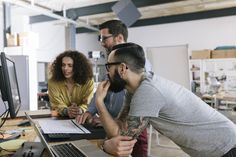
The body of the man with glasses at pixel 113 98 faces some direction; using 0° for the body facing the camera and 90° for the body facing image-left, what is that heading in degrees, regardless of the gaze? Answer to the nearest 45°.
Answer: approximately 45°

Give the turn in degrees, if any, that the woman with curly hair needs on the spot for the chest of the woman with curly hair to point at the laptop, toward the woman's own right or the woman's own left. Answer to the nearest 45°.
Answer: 0° — they already face it

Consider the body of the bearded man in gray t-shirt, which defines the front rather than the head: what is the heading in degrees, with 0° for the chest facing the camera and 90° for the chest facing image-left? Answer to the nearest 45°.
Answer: approximately 90°

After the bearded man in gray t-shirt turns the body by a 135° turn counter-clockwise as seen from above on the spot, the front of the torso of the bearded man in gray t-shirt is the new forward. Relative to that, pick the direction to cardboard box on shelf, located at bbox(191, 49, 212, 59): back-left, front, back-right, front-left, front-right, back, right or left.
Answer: back-left

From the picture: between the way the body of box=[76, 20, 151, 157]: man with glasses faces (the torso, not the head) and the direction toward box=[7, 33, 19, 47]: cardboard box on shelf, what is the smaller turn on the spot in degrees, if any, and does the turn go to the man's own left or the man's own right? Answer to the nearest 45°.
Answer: approximately 90° to the man's own right

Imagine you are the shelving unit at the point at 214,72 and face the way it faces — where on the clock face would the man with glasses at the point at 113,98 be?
The man with glasses is roughly at 12 o'clock from the shelving unit.

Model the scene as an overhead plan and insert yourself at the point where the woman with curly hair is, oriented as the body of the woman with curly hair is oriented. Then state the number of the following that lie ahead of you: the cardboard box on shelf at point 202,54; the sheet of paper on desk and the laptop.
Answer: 2

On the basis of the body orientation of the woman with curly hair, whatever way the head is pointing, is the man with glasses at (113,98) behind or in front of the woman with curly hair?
in front

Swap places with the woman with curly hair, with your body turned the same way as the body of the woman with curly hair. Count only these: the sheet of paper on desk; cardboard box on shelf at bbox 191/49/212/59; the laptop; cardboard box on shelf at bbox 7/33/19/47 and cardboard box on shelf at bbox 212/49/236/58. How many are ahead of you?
2

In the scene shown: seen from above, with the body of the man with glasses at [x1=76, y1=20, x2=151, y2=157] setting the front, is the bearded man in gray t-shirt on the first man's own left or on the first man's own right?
on the first man's own left

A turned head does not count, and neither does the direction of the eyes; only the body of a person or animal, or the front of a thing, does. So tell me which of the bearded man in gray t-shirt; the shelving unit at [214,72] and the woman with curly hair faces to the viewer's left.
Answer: the bearded man in gray t-shirt

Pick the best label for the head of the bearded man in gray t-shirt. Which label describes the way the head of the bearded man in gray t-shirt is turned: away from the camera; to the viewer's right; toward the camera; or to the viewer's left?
to the viewer's left

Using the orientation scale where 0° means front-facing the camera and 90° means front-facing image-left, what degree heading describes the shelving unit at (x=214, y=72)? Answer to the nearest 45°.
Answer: approximately 0°

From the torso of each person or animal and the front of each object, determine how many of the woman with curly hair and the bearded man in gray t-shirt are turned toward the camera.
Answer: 1

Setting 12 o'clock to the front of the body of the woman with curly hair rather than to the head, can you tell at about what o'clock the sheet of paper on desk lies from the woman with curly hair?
The sheet of paper on desk is roughly at 12 o'clock from the woman with curly hair.

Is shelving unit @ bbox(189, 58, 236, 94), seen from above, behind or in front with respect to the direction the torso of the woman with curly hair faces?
behind
